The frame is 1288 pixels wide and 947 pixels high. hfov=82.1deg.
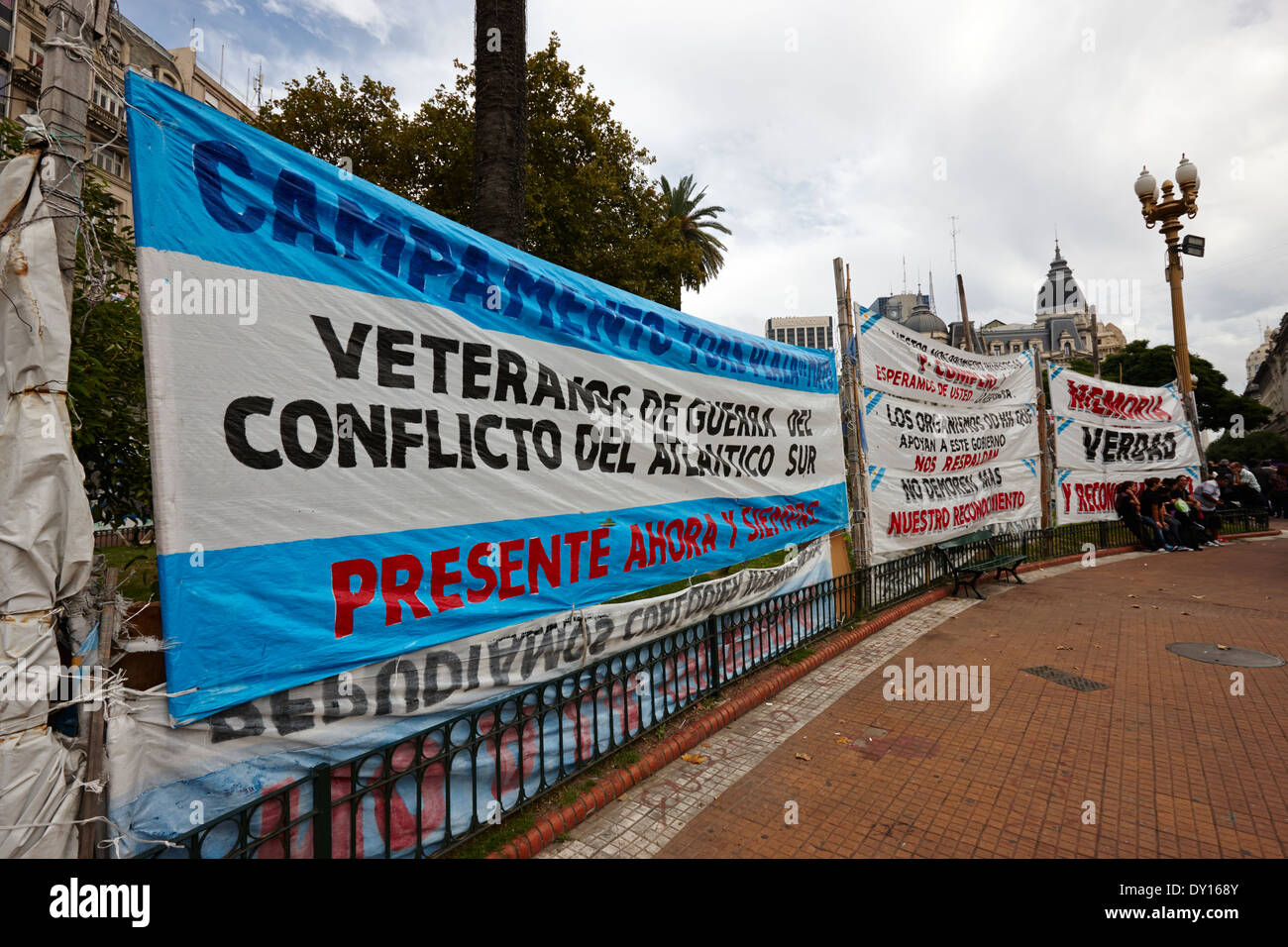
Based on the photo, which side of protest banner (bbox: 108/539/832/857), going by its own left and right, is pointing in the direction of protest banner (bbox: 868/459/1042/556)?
left

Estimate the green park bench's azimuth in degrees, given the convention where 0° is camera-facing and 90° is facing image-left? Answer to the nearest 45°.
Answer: approximately 315°

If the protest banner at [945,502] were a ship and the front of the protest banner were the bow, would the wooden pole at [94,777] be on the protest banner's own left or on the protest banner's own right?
on the protest banner's own right

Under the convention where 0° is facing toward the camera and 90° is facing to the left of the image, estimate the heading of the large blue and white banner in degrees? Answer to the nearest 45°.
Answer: approximately 315°

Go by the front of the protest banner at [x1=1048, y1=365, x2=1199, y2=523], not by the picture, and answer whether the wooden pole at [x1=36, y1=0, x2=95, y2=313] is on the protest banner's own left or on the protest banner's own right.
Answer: on the protest banner's own right

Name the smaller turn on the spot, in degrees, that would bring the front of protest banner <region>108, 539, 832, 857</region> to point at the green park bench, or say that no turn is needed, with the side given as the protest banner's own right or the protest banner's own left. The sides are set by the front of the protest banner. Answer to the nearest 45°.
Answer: approximately 90° to the protest banner's own left

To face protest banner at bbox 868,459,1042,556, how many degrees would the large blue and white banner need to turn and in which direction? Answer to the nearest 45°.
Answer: approximately 90° to its left

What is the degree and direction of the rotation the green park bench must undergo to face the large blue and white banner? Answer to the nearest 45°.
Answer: approximately 45° to its right

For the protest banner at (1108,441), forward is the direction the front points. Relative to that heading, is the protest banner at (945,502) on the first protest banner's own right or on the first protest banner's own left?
on the first protest banner's own right
